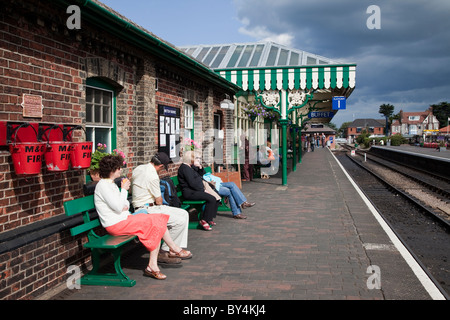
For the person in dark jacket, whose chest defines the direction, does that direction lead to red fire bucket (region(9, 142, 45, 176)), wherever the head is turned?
no

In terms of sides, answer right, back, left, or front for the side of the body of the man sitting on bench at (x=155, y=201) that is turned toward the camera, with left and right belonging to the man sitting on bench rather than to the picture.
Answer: right

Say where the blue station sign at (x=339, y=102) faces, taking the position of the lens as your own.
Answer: facing the viewer

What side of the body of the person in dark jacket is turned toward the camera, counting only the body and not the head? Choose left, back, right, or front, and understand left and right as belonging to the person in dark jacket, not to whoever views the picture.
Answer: right

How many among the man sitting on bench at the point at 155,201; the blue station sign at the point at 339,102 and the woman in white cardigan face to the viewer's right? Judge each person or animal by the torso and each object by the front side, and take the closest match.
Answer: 2

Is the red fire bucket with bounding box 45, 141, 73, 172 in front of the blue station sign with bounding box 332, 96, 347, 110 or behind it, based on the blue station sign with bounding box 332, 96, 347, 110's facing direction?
in front

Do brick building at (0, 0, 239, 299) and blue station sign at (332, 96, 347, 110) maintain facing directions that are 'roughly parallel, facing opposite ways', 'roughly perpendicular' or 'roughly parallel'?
roughly perpendicular

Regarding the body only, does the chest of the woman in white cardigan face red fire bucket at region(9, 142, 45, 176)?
no

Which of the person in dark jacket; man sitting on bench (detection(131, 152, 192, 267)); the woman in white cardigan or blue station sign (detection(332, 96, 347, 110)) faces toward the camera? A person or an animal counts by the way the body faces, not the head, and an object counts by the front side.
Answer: the blue station sign

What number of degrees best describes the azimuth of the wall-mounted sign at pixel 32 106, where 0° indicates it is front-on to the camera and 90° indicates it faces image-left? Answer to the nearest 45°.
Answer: approximately 315°

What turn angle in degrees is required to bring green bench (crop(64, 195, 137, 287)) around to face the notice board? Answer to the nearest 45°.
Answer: approximately 135° to its left

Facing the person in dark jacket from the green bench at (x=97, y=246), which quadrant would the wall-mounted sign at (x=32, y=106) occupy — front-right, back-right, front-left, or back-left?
back-left

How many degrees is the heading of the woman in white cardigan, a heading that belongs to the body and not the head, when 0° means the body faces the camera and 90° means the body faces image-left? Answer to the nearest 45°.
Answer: approximately 270°

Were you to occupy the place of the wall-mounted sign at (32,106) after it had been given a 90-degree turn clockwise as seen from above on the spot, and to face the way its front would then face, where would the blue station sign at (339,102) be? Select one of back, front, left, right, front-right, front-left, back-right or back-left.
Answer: back
